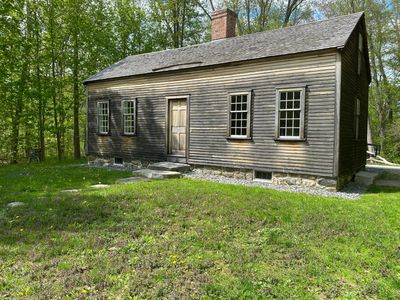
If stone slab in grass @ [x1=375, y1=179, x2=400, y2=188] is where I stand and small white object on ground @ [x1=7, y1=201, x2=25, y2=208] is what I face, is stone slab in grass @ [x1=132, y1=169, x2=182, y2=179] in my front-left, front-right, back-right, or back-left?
front-right

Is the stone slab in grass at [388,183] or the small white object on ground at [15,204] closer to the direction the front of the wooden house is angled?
the small white object on ground

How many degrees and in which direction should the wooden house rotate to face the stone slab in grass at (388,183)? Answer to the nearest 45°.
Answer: approximately 135° to its left

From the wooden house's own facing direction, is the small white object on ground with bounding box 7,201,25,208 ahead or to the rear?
ahead

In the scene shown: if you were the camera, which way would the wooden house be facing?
facing the viewer and to the left of the viewer

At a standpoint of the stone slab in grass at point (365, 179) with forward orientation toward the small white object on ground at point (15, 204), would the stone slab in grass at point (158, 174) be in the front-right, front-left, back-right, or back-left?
front-right

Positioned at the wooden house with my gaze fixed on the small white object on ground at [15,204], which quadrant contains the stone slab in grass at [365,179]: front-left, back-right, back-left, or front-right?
back-left
